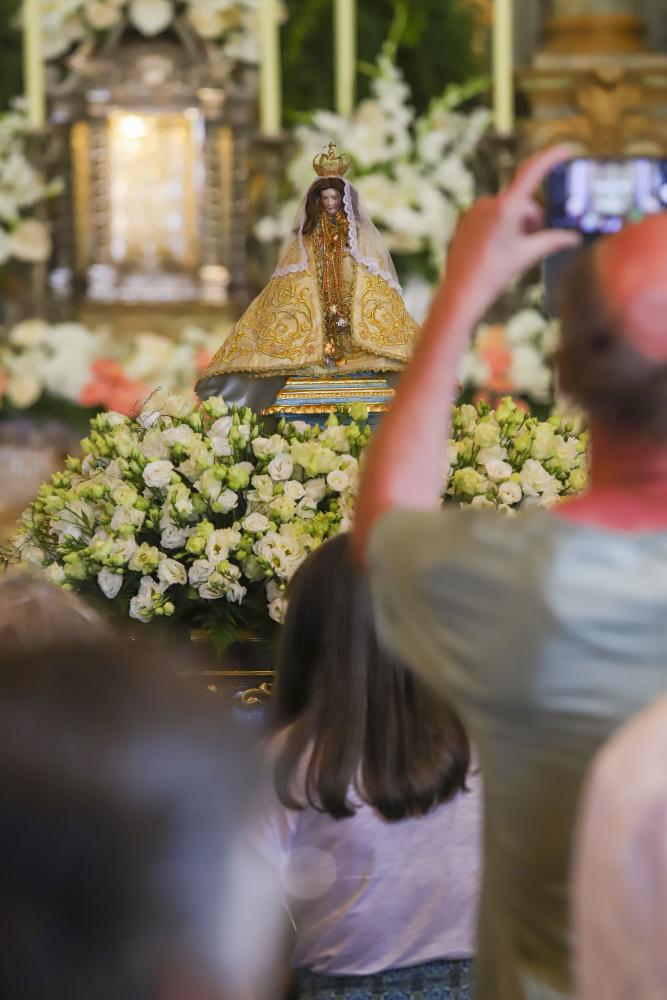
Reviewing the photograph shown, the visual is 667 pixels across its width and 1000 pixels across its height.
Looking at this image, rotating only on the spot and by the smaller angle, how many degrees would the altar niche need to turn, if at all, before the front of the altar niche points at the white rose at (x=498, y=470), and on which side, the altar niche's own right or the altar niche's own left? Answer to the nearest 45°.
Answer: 0° — it already faces it

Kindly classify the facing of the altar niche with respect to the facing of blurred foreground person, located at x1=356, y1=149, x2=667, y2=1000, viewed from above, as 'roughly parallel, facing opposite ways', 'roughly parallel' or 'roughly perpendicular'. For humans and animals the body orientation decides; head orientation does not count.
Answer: roughly parallel, facing opposite ways

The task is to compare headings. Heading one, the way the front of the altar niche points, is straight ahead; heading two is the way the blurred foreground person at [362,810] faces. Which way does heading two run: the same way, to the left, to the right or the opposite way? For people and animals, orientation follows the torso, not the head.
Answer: the opposite way

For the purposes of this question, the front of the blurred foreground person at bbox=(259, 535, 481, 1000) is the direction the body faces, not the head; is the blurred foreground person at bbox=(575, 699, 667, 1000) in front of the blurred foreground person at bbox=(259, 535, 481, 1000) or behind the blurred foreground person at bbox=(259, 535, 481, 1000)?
behind

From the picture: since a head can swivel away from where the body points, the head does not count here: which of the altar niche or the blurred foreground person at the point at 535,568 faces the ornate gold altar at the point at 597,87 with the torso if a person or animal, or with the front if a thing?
the blurred foreground person

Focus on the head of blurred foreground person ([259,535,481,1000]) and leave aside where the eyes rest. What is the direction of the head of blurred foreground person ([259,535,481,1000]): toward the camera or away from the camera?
away from the camera

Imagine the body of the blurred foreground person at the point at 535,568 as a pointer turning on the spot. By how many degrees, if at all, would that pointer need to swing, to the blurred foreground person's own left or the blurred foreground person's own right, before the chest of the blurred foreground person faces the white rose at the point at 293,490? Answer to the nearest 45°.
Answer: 0° — they already face it

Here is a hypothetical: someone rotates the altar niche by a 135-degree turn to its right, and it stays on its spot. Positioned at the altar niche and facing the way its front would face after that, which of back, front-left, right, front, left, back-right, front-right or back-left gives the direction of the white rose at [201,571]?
back-left

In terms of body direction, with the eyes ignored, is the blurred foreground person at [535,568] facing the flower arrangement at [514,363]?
yes

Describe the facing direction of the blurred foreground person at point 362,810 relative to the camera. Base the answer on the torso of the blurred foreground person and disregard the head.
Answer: away from the camera

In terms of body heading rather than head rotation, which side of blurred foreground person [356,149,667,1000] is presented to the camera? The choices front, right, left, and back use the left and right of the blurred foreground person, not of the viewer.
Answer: back

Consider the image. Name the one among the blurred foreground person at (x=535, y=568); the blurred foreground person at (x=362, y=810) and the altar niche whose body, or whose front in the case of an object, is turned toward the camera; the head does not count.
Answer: the altar niche

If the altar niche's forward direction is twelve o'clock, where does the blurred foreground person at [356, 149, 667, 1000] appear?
The blurred foreground person is roughly at 12 o'clock from the altar niche.

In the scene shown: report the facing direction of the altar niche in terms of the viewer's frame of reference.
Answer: facing the viewer

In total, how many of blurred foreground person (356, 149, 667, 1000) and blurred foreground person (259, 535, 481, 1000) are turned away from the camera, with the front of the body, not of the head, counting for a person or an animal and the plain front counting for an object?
2

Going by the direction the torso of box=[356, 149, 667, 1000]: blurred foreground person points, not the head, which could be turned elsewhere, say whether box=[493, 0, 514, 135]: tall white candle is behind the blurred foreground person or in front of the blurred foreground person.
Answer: in front

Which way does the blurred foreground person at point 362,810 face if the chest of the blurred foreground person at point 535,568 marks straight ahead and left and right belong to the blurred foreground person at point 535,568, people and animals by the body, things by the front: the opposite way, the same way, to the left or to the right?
the same way

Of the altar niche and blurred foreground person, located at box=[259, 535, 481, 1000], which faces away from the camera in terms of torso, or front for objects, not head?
the blurred foreground person

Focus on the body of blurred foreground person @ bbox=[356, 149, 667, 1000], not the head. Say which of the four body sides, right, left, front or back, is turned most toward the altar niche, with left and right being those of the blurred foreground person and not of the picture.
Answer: front
